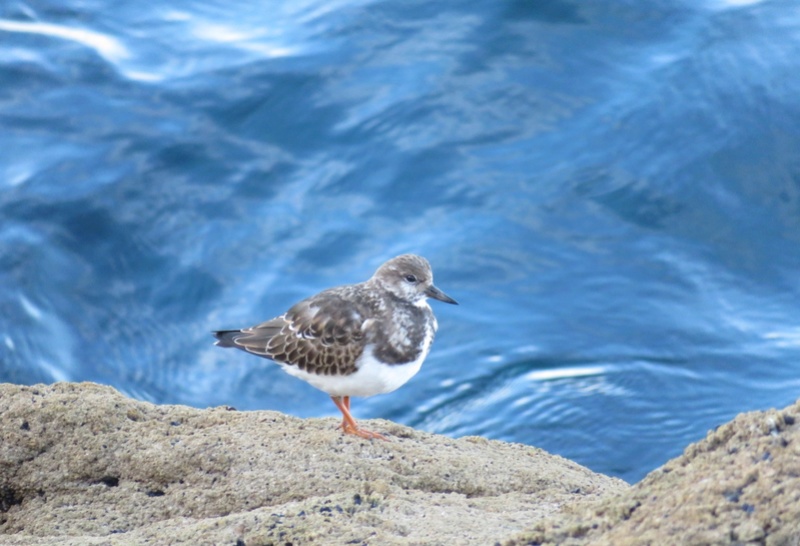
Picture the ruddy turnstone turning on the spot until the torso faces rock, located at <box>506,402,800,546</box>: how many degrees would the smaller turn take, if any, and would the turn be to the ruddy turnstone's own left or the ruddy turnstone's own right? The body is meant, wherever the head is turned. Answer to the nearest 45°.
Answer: approximately 45° to the ruddy turnstone's own right

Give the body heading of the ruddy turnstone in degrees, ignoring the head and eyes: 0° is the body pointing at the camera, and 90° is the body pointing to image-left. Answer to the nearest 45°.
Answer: approximately 270°
